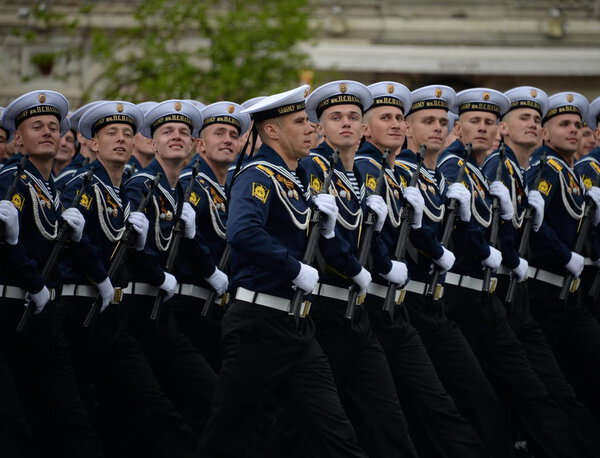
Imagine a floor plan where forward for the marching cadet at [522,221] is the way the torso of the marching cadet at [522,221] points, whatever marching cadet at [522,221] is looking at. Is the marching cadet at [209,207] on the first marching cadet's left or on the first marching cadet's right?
on the first marching cadet's right

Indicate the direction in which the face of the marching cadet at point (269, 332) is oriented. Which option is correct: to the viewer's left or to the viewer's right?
to the viewer's right

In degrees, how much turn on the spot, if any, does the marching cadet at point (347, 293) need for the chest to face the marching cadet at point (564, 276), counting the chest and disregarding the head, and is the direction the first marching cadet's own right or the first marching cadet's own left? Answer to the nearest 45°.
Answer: approximately 90° to the first marching cadet's own left

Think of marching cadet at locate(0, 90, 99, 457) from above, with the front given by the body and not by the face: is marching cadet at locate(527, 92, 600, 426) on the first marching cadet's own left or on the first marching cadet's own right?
on the first marching cadet's own left
